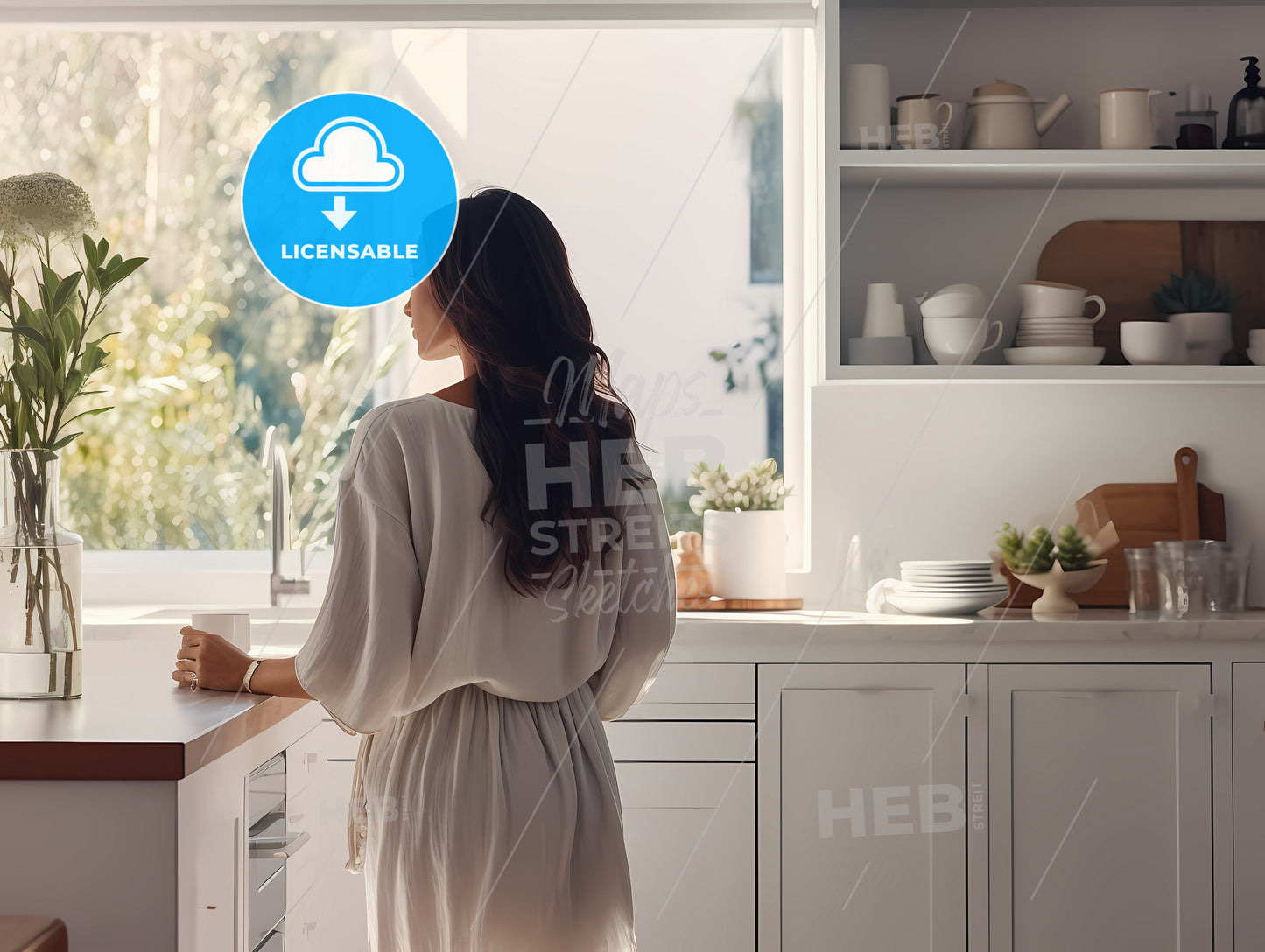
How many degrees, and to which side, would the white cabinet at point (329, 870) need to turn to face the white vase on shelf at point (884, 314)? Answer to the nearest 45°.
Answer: approximately 90° to its left

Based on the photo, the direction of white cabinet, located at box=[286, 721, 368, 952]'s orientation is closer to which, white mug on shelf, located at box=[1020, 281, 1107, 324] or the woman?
the woman

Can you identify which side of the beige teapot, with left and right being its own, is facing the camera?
right

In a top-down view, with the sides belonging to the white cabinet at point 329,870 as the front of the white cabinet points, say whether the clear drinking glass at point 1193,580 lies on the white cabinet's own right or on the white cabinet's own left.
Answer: on the white cabinet's own left

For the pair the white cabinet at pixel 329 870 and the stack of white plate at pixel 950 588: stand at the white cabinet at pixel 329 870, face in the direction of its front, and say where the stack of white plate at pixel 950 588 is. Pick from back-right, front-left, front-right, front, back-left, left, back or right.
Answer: left
